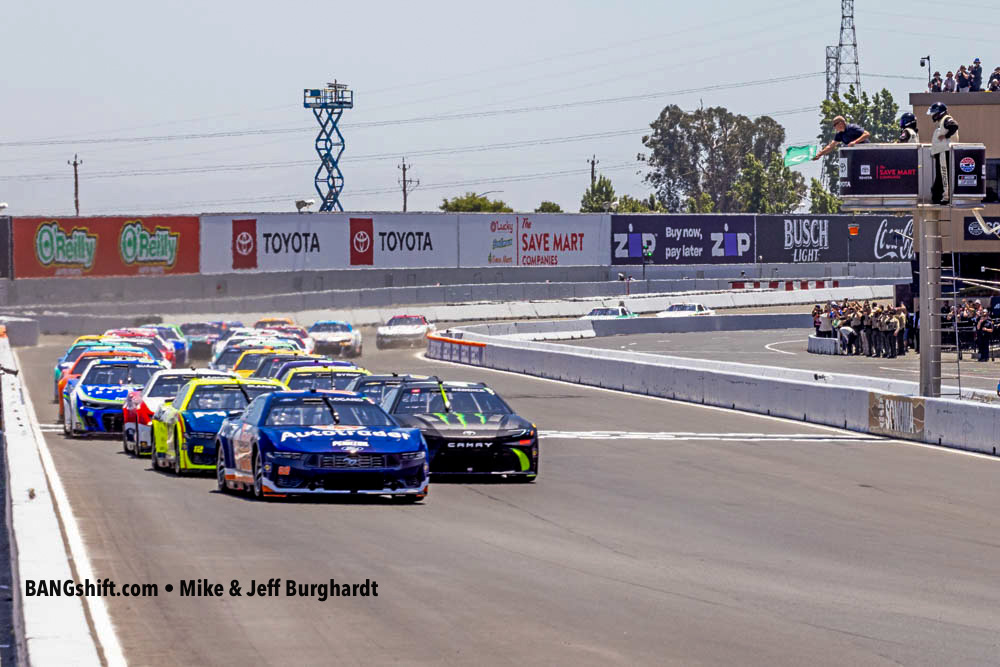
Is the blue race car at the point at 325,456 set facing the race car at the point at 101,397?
no

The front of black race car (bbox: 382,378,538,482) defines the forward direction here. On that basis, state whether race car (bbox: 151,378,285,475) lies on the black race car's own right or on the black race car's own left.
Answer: on the black race car's own right

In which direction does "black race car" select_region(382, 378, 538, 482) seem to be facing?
toward the camera

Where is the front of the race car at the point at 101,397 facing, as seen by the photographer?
facing the viewer

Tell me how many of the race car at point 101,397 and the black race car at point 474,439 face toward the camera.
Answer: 2

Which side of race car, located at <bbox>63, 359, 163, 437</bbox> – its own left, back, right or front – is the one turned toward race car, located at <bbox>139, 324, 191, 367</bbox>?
back

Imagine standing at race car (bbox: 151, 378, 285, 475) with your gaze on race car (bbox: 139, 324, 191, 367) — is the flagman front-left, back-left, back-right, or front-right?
front-right

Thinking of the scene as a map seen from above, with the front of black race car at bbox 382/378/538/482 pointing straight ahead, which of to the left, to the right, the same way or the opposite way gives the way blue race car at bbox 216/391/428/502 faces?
the same way

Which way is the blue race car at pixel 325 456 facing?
toward the camera

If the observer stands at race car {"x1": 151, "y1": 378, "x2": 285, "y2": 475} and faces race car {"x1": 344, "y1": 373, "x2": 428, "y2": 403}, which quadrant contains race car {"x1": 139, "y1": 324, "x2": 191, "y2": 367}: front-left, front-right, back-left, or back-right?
front-left

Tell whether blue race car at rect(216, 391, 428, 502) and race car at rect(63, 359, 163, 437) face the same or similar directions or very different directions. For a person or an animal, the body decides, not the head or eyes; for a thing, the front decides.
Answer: same or similar directions

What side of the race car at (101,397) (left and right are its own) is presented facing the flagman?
left

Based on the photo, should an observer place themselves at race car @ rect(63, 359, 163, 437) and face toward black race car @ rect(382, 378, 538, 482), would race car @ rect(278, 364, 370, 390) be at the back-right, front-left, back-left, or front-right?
front-left

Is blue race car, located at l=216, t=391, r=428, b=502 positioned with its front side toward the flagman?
no

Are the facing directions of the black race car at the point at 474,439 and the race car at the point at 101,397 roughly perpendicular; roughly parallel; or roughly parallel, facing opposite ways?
roughly parallel

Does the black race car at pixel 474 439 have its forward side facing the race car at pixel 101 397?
no

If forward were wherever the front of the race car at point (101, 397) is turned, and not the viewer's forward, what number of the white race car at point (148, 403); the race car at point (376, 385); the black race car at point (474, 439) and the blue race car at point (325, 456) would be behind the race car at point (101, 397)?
0

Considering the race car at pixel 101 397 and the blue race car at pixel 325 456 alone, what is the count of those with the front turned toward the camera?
2
